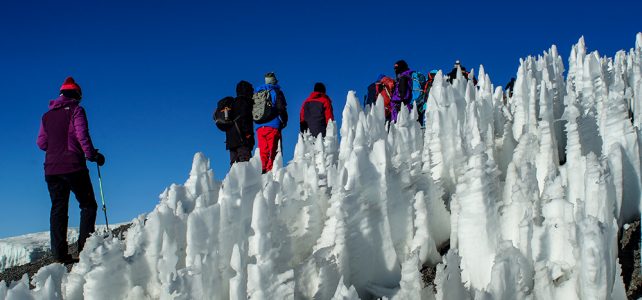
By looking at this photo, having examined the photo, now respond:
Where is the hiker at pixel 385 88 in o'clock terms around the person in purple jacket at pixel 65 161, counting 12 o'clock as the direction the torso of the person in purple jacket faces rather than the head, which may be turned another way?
The hiker is roughly at 1 o'clock from the person in purple jacket.

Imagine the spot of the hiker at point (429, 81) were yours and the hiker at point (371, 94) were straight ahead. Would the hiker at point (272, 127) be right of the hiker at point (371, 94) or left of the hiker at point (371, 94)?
left

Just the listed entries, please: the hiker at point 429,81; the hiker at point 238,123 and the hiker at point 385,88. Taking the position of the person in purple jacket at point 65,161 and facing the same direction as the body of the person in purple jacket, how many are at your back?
0

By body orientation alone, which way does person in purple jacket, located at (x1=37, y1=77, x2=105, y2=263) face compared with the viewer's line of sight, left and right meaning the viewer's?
facing away from the viewer and to the right of the viewer

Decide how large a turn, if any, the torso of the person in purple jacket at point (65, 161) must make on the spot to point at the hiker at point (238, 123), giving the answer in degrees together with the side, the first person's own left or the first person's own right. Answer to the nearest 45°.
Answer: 0° — they already face them

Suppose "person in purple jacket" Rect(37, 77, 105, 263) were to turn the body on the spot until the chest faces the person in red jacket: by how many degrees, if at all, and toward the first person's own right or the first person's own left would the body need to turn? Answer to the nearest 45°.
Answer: approximately 45° to the first person's own right

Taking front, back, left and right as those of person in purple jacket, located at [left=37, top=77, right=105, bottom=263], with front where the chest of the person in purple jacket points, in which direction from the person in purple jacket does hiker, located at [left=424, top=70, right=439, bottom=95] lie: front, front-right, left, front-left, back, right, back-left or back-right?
front-right

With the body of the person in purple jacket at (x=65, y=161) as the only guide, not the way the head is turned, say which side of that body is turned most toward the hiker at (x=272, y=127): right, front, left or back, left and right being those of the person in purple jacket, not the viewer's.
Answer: front

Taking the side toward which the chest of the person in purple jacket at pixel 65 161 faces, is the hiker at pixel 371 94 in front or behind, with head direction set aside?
in front
